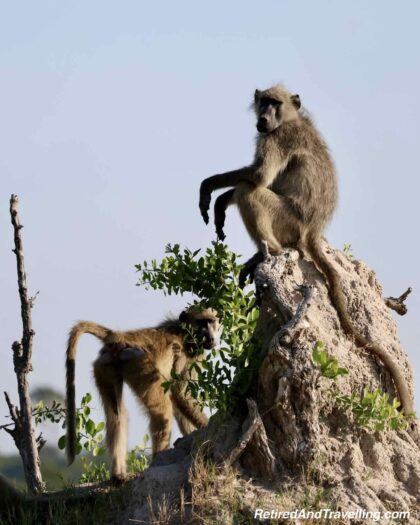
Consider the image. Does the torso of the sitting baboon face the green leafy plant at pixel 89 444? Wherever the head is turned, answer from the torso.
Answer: yes

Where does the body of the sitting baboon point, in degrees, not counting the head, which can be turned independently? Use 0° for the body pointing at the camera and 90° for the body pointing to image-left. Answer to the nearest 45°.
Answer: approximately 90°

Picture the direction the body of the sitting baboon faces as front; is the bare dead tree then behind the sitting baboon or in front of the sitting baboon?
in front
